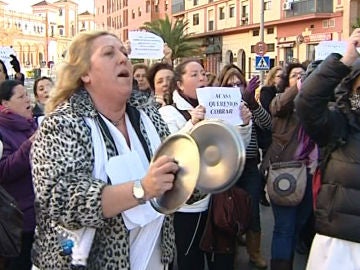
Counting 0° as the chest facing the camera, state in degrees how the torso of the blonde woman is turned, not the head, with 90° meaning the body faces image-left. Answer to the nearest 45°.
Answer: approximately 315°

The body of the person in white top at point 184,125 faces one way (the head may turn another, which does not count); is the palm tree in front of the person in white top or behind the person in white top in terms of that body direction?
behind

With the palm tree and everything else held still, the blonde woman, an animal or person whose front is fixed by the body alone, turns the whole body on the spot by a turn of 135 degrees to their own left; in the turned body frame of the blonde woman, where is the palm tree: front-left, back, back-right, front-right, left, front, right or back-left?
front

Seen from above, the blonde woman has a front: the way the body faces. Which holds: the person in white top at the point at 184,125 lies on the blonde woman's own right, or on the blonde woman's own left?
on the blonde woman's own left

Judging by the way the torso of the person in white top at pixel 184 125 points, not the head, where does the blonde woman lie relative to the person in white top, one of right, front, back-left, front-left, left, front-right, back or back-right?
front-right
